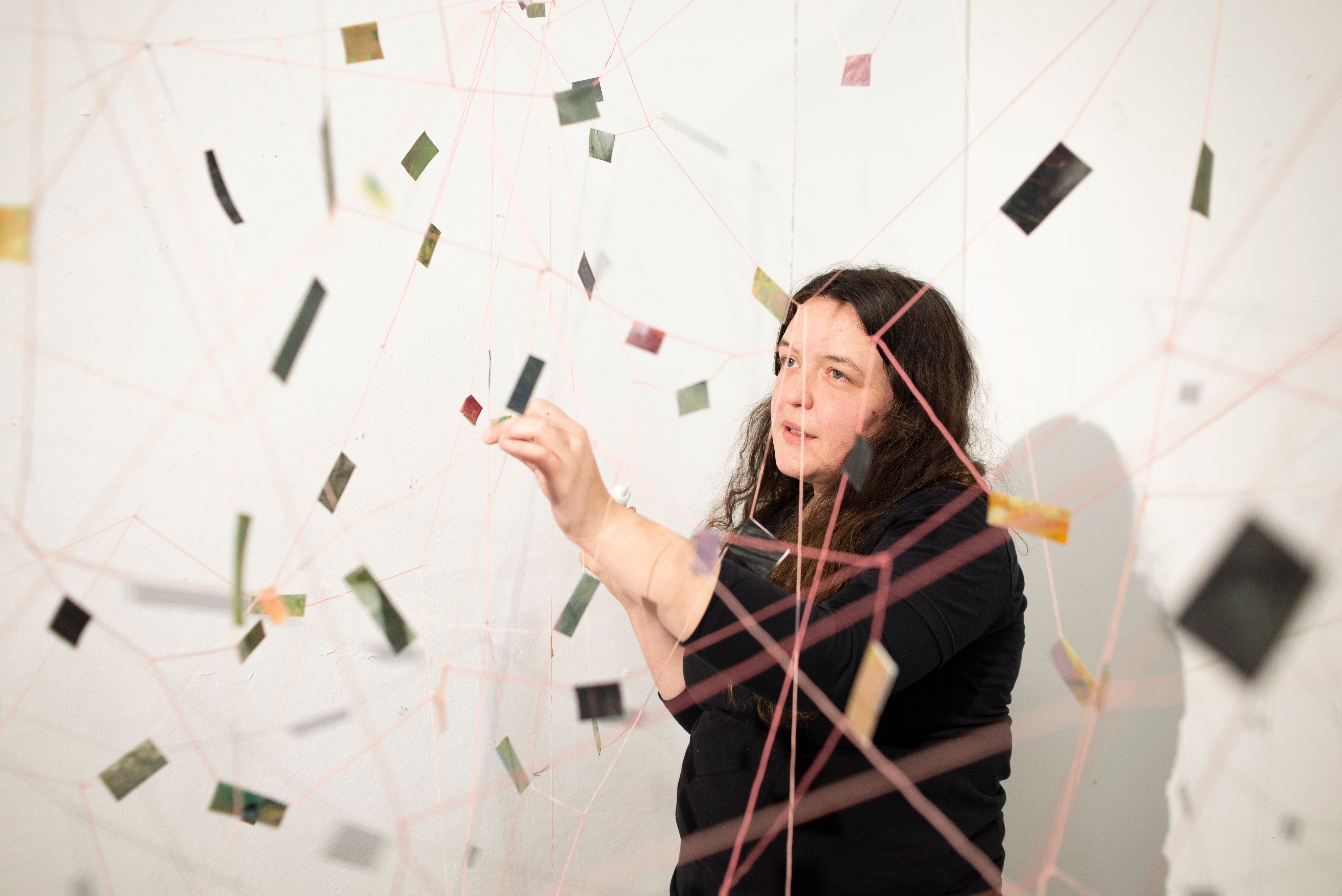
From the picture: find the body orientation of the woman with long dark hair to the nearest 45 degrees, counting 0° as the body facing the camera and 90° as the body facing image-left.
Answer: approximately 45°

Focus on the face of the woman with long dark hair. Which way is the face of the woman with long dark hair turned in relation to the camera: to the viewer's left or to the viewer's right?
to the viewer's left
